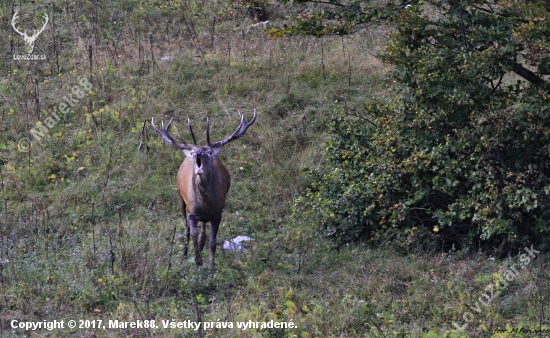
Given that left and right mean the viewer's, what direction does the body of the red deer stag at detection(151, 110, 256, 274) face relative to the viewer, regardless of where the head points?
facing the viewer

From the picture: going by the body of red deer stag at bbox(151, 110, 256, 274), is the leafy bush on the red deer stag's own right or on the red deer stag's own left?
on the red deer stag's own left
